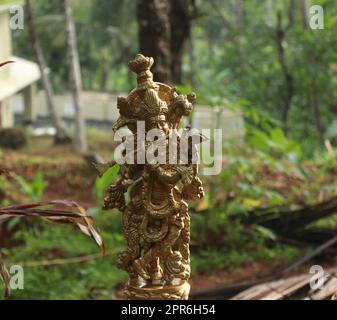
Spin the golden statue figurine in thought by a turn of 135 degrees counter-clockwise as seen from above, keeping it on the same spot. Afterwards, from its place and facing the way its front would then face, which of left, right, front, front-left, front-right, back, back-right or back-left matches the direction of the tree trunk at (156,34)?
front-left

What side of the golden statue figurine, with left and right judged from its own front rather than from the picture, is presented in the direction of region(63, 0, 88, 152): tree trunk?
back

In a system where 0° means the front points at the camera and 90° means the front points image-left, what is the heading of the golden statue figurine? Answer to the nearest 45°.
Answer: approximately 0°

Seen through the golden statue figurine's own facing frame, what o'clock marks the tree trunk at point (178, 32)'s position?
The tree trunk is roughly at 6 o'clock from the golden statue figurine.

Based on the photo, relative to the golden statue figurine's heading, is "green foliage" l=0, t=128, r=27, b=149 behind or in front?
behind

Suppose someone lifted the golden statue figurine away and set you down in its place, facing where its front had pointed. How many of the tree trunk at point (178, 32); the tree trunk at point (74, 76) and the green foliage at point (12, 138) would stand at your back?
3
